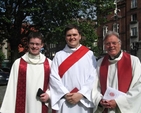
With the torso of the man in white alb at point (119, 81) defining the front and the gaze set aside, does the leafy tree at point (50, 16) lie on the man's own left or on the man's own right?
on the man's own right

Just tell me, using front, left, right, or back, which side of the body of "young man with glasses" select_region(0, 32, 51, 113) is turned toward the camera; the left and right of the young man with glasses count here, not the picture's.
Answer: front

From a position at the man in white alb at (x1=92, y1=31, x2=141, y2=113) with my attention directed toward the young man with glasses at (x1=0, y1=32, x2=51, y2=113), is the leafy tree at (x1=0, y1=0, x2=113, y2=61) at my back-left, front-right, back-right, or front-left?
front-right

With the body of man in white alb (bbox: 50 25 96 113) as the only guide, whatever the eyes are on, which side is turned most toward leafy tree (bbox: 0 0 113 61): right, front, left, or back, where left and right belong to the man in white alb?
back

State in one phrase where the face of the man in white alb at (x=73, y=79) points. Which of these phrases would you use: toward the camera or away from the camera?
toward the camera

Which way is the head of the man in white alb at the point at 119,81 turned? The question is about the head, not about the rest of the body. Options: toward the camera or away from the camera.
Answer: toward the camera

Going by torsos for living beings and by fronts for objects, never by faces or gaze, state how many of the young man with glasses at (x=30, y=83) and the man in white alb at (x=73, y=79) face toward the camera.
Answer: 2

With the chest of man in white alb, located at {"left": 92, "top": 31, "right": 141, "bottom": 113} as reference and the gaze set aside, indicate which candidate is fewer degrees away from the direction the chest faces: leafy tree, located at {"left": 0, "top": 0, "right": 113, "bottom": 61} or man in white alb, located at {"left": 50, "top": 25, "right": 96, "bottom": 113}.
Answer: the man in white alb

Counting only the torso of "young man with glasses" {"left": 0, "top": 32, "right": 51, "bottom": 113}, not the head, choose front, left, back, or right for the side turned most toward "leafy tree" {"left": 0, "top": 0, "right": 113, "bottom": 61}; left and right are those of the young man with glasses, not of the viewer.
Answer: back

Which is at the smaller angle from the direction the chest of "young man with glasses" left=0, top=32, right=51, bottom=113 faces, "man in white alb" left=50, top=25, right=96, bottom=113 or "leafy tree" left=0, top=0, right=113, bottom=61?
the man in white alb

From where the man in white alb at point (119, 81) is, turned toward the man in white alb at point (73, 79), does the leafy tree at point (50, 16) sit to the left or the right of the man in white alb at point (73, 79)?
right

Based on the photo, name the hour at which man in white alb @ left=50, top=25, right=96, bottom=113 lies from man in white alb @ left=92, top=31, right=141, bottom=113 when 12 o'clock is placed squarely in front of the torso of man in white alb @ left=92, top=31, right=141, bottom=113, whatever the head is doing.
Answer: man in white alb @ left=50, top=25, right=96, bottom=113 is roughly at 2 o'clock from man in white alb @ left=92, top=31, right=141, bottom=113.

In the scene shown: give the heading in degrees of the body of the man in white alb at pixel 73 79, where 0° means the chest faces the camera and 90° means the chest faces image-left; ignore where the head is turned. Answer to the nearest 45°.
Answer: approximately 0°

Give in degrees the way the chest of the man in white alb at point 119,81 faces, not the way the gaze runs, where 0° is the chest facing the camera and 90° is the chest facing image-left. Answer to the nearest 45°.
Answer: approximately 45°

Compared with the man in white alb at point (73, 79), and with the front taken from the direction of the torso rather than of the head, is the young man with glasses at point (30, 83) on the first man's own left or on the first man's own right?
on the first man's own right
